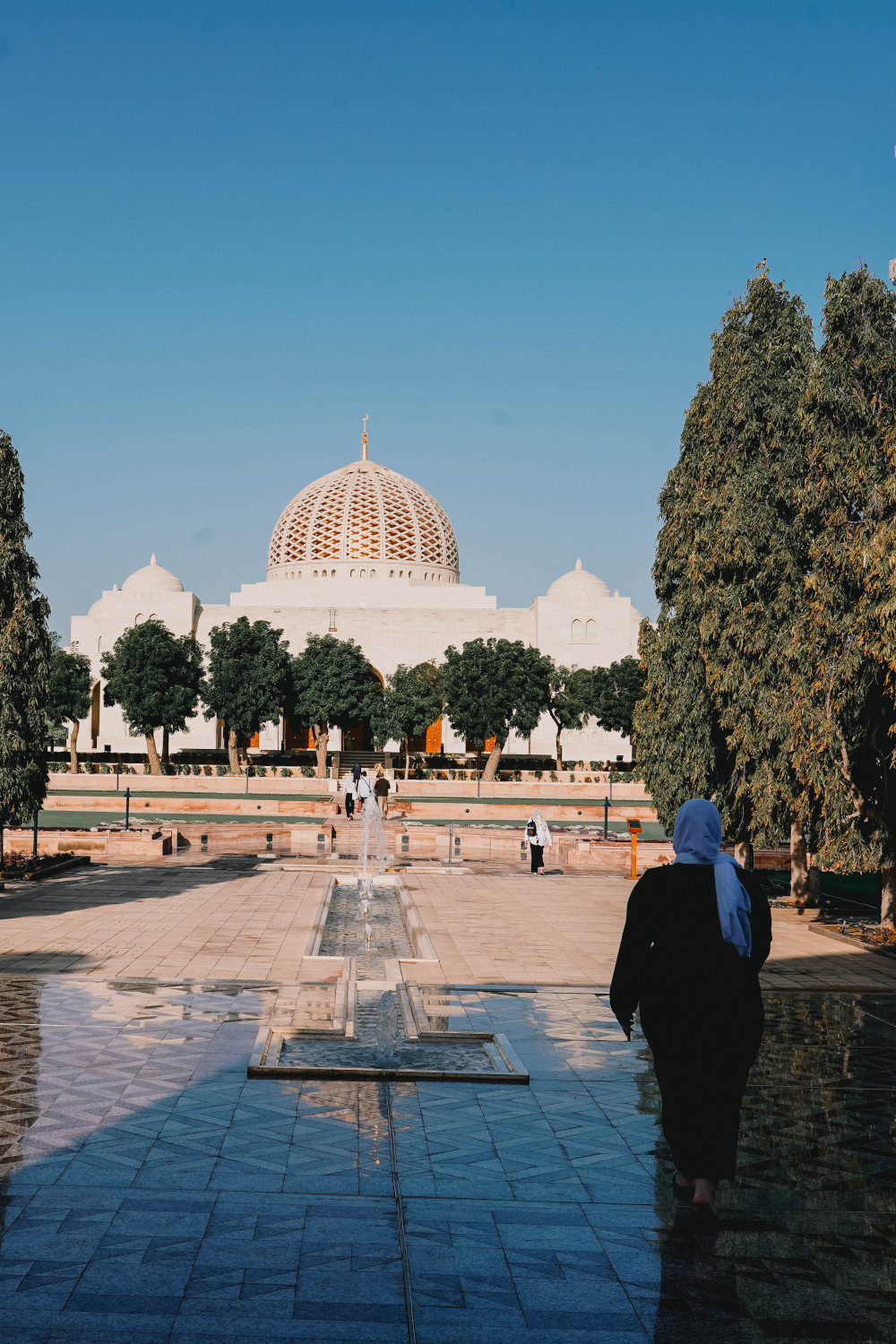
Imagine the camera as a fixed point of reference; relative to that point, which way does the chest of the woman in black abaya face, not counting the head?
away from the camera

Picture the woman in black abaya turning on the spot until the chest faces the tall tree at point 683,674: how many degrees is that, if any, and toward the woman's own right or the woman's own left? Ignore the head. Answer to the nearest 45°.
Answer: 0° — they already face it

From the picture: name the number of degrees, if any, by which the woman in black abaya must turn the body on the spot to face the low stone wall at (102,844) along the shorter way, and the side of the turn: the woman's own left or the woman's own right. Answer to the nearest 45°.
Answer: approximately 45° to the woman's own left

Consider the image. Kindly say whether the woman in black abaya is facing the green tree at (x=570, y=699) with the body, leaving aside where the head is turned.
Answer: yes

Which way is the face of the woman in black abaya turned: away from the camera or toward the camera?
away from the camera

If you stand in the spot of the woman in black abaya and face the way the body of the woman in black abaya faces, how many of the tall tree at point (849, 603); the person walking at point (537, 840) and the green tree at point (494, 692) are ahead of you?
3

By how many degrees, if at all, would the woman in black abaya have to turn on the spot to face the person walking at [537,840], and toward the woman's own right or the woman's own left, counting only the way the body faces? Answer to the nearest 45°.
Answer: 0° — they already face them

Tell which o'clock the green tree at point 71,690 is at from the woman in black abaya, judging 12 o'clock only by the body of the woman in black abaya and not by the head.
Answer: The green tree is roughly at 11 o'clock from the woman in black abaya.
